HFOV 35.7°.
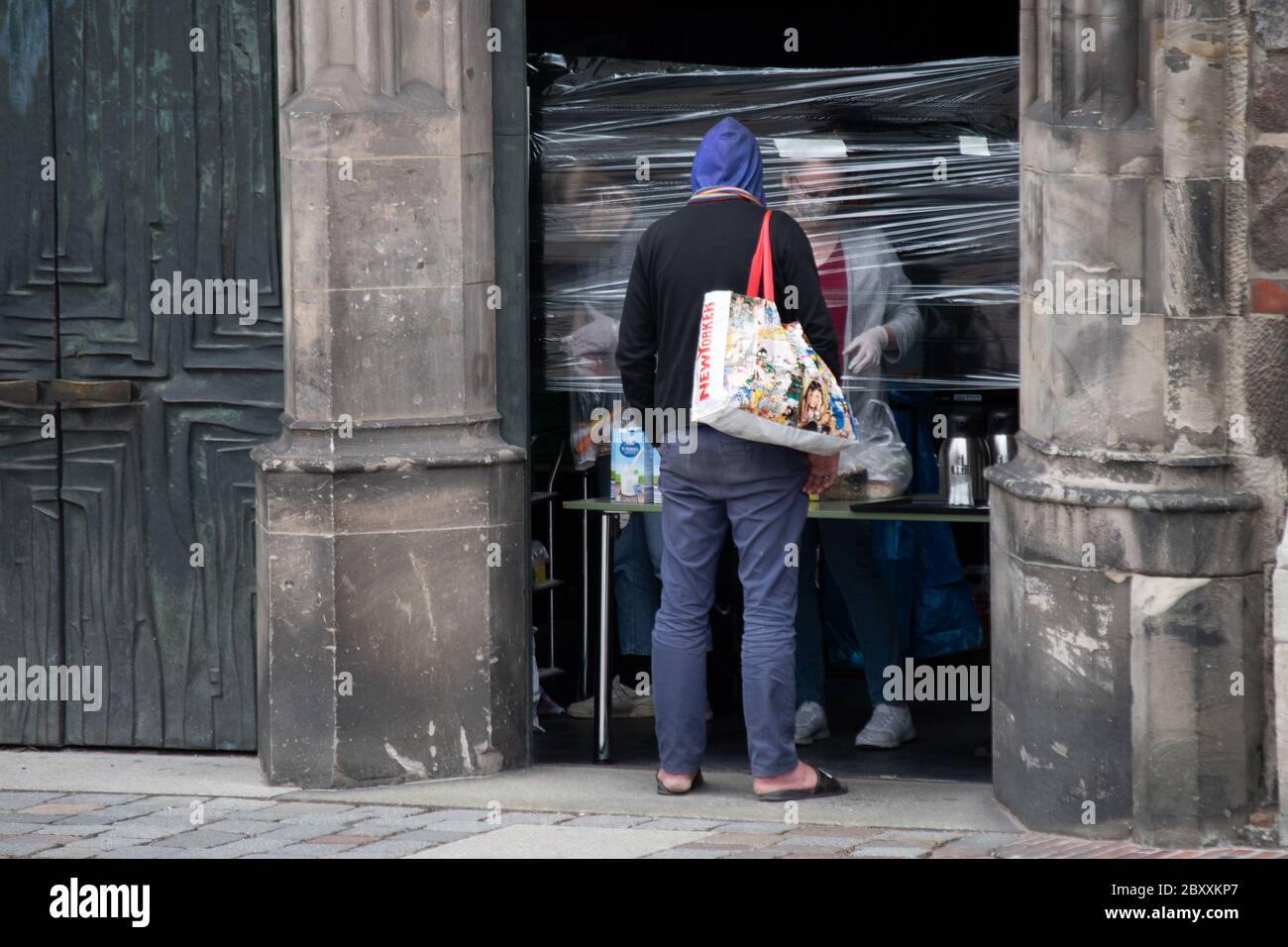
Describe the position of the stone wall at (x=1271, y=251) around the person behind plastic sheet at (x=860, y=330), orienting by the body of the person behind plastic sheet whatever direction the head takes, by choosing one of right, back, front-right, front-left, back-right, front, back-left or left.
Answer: left

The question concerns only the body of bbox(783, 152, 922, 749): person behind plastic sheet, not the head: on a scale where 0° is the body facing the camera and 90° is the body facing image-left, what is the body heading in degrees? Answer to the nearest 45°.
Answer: approximately 45°

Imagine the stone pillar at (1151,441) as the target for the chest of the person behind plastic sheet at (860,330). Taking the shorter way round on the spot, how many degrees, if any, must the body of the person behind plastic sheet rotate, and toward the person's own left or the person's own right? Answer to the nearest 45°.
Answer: approximately 90° to the person's own left

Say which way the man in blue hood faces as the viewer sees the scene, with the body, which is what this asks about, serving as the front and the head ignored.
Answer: away from the camera

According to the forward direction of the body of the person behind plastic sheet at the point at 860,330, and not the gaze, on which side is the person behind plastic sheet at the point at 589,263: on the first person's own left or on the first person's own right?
on the first person's own right

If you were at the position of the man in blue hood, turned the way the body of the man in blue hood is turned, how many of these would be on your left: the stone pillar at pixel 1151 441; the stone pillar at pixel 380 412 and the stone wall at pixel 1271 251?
1

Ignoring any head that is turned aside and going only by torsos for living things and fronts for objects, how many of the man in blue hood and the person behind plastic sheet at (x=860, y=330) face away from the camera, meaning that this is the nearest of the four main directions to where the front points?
1

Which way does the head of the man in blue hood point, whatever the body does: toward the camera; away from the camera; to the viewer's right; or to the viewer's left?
away from the camera

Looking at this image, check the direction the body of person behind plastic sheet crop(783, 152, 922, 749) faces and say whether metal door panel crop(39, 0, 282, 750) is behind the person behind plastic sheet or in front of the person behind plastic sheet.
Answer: in front

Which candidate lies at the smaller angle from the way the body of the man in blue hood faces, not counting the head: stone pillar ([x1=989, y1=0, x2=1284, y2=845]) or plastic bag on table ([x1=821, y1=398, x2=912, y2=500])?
the plastic bag on table

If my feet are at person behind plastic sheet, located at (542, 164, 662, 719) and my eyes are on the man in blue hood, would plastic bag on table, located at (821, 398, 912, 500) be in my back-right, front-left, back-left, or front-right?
front-left

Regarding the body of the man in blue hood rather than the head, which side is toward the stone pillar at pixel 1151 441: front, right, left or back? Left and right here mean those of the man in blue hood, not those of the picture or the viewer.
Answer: right

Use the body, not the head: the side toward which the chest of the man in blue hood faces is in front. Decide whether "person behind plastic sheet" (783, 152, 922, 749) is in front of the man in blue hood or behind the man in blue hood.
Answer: in front
